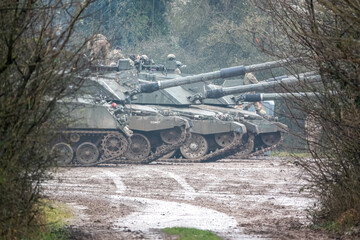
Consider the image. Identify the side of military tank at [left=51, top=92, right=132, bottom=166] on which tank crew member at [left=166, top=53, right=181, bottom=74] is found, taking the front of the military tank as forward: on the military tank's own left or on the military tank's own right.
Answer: on the military tank's own left

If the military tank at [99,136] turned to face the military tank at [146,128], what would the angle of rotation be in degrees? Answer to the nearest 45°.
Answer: approximately 45° to its left

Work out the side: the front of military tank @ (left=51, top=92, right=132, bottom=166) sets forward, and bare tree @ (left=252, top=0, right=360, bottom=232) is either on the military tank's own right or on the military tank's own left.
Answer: on the military tank's own right

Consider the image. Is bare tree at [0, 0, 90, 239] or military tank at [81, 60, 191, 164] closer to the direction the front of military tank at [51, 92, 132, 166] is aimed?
the military tank

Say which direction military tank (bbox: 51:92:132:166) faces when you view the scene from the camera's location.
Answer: facing to the right of the viewer

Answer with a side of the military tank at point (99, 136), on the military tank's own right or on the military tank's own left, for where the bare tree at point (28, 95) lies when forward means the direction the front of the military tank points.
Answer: on the military tank's own right
